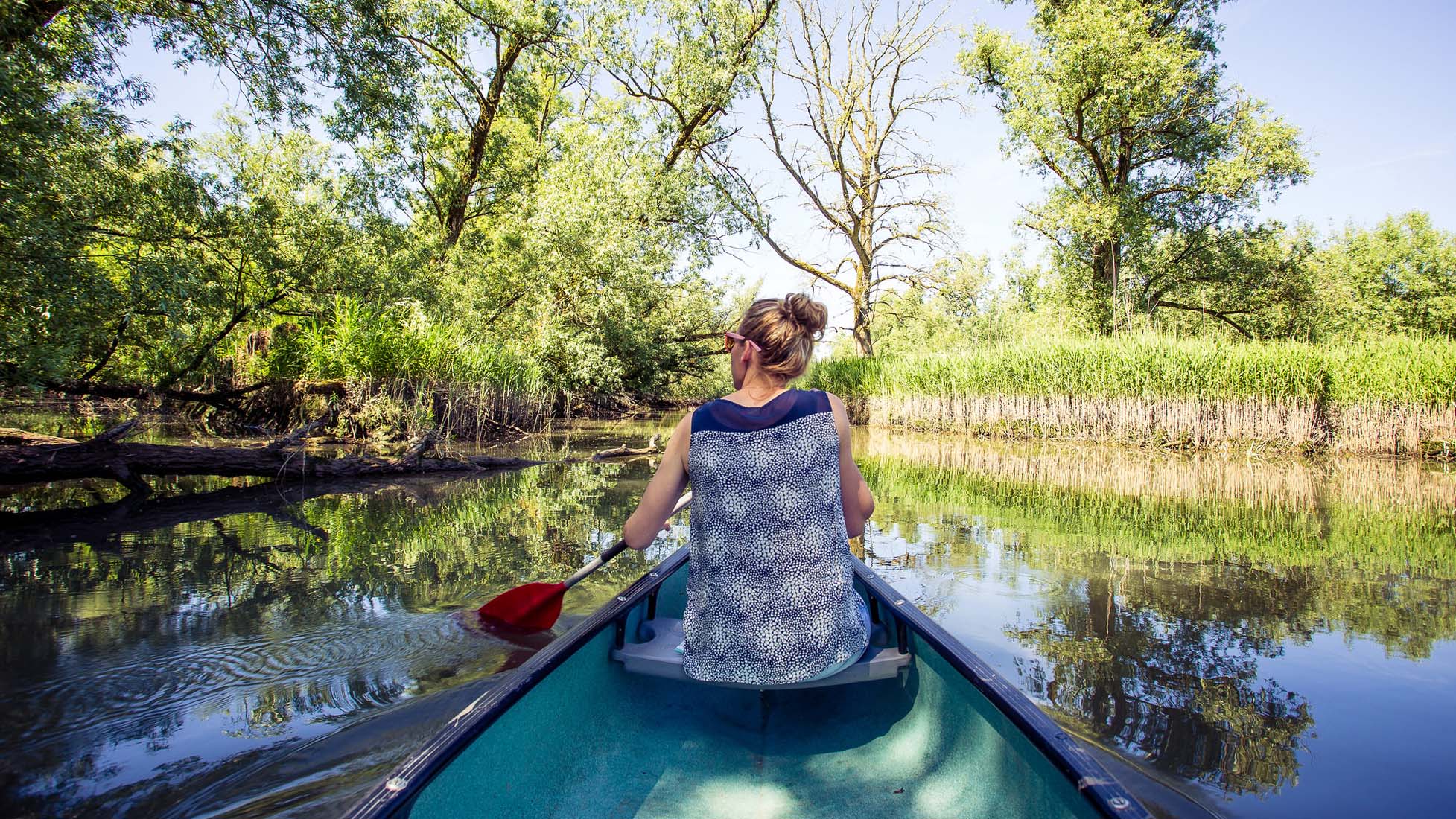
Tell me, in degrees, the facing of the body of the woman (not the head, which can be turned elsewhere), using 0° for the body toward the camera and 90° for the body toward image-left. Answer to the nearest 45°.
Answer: approximately 180°

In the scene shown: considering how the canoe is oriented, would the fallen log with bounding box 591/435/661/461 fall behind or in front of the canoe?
in front

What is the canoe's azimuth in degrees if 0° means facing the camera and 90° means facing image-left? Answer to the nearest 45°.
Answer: approximately 180°

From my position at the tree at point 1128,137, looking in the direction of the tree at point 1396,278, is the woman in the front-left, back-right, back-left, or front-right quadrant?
back-right

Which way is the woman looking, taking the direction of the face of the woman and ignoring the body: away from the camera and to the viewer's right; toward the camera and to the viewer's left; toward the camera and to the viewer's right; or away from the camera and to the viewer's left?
away from the camera and to the viewer's left

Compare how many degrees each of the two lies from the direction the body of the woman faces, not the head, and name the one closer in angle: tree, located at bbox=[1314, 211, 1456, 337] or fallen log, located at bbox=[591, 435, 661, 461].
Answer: the fallen log

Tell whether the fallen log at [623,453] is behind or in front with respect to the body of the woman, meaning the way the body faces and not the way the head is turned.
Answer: in front

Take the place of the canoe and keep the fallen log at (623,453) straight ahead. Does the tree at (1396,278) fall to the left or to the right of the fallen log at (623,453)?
right

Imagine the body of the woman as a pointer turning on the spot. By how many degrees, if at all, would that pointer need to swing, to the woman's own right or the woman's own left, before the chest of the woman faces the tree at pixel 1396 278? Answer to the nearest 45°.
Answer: approximately 45° to the woman's own right
